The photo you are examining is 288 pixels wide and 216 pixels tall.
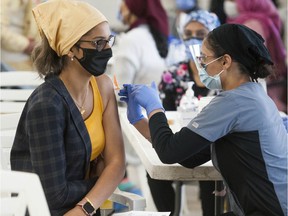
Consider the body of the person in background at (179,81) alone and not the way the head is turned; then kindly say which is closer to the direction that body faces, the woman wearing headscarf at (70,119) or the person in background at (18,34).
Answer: the woman wearing headscarf

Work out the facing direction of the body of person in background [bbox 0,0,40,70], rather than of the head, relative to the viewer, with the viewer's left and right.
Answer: facing the viewer and to the right of the viewer

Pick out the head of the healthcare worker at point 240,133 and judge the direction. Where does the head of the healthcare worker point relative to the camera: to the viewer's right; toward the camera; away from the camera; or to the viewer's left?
to the viewer's left

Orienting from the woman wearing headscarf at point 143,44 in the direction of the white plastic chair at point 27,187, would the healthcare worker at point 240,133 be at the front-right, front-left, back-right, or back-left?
front-left

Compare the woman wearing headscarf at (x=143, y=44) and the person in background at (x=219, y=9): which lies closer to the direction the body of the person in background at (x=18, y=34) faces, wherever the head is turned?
the woman wearing headscarf

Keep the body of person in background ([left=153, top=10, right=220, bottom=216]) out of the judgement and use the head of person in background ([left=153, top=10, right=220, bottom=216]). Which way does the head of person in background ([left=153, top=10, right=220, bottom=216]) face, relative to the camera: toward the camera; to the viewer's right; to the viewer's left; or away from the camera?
toward the camera

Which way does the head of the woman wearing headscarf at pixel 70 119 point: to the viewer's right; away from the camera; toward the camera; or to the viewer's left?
to the viewer's right

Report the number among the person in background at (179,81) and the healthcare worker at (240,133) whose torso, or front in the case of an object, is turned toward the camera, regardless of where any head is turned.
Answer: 1

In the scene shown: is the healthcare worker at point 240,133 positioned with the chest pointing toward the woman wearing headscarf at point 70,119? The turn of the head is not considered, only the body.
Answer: yes

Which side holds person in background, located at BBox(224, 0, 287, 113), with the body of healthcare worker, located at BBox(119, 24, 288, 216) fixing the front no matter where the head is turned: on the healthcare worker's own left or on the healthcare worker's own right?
on the healthcare worker's own right

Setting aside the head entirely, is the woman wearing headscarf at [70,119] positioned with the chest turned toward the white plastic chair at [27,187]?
no

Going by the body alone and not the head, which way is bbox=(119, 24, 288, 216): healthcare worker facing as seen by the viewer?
to the viewer's left

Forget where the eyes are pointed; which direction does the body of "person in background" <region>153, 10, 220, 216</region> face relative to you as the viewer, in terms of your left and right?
facing the viewer
